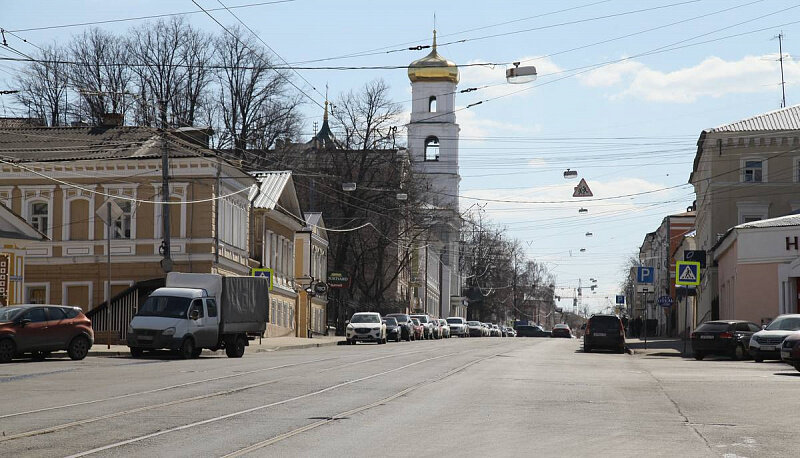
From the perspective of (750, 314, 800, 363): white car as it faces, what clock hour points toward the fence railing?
The fence railing is roughly at 2 o'clock from the white car.

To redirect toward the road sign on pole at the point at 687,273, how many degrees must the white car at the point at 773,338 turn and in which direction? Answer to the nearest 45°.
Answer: approximately 90° to its right

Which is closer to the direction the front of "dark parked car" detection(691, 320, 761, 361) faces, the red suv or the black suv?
the black suv

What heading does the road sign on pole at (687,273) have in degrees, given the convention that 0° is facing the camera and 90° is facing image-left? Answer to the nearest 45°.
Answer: approximately 0°

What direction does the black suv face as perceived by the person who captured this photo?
facing away from the viewer

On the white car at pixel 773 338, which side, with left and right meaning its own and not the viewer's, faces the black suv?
right

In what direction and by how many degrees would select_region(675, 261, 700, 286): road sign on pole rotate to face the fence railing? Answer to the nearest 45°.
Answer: approximately 90° to its right

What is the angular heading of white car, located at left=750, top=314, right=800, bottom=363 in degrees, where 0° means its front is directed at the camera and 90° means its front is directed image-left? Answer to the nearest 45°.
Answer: approximately 45°

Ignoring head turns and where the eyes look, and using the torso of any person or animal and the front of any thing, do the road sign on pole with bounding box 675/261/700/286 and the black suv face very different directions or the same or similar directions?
very different directions

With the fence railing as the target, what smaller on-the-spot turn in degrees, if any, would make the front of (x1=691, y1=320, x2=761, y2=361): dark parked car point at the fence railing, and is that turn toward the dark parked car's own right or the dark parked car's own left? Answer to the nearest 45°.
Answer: approximately 135° to the dark parked car's own left
